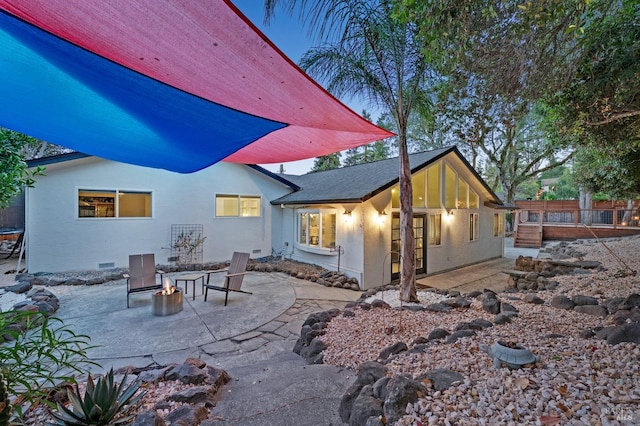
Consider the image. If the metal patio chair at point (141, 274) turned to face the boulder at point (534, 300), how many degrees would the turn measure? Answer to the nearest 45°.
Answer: approximately 45° to its left

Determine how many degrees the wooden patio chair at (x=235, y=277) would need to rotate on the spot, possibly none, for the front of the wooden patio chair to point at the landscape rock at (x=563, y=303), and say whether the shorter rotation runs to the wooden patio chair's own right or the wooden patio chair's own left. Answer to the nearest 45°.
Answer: approximately 90° to the wooden patio chair's own left

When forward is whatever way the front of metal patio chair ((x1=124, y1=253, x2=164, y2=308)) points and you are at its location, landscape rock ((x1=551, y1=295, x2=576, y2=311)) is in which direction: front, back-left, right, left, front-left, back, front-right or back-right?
front-left

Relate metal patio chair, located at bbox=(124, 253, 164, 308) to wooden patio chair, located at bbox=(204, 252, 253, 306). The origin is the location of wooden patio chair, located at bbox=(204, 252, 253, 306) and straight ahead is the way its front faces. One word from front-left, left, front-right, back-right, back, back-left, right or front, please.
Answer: front-right

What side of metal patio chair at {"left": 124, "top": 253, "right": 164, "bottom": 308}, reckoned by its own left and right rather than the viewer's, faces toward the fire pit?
front

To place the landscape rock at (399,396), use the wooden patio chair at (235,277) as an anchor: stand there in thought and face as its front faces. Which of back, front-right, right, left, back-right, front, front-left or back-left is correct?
front-left

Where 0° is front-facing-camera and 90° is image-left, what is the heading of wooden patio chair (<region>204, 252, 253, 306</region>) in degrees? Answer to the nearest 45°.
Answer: approximately 45°

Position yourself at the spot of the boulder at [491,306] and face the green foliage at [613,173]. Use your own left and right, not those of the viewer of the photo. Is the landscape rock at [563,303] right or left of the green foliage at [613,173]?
right

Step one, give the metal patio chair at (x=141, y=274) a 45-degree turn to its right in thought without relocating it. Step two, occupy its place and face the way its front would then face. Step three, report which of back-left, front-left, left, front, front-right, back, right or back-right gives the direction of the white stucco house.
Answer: back

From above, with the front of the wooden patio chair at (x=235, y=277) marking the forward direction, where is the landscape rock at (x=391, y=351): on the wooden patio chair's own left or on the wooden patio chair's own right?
on the wooden patio chair's own left
